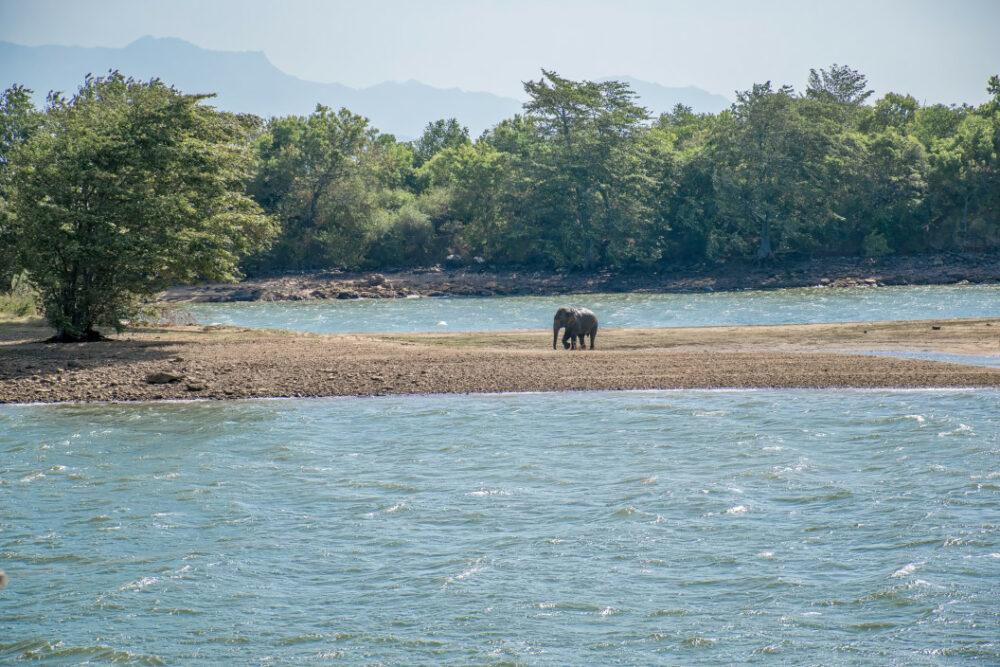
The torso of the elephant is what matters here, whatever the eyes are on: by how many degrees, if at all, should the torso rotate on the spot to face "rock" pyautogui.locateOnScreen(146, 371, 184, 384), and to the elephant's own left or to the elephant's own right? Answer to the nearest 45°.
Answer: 0° — it already faces it

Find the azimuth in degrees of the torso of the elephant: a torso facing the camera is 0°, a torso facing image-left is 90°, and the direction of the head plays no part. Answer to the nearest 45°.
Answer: approximately 45°

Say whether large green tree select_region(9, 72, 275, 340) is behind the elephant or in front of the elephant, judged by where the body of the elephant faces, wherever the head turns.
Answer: in front
